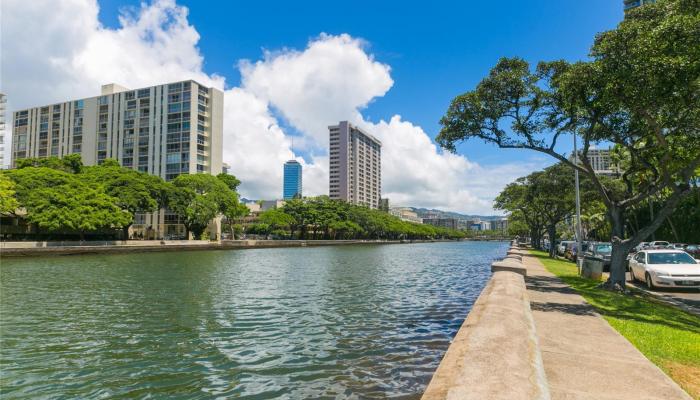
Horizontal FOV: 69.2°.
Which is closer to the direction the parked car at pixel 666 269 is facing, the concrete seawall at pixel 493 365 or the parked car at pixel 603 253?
the concrete seawall
